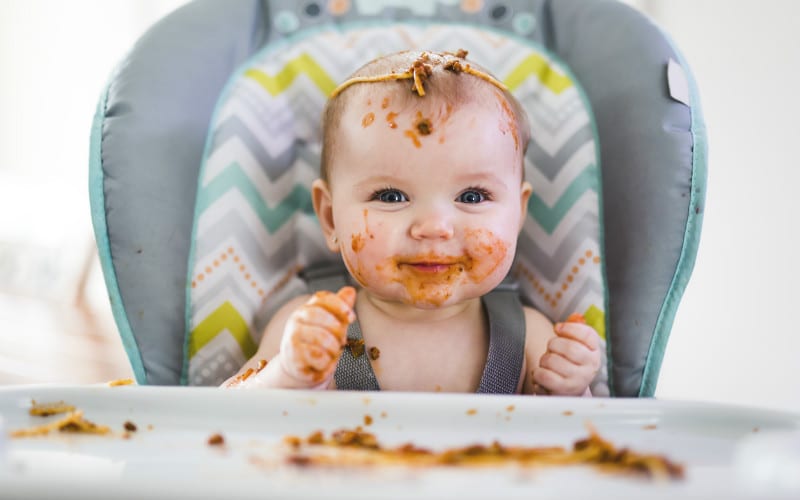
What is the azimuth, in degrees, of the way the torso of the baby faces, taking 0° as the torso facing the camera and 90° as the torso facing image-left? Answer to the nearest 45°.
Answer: approximately 0°
